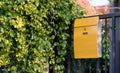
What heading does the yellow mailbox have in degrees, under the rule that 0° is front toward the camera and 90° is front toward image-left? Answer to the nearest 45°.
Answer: approximately 0°

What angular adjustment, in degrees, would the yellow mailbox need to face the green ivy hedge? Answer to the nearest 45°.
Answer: approximately 90° to its right
